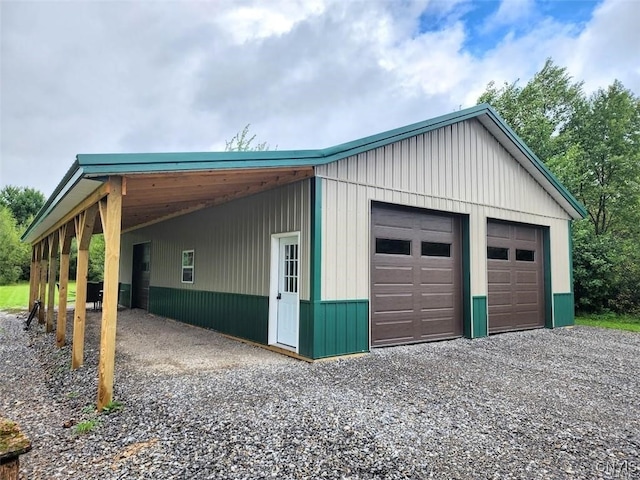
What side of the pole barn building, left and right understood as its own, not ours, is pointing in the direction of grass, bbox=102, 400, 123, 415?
right

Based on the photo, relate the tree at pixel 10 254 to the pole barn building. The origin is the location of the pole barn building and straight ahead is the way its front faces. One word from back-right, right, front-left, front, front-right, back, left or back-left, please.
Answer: back

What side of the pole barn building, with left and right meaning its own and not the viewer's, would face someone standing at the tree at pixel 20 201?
back

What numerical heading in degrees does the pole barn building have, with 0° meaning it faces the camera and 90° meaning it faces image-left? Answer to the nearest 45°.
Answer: approximately 315°

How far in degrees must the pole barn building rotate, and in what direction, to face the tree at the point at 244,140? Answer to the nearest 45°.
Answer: approximately 135° to its left

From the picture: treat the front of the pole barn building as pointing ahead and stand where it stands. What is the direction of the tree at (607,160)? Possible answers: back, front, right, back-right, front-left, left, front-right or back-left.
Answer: left

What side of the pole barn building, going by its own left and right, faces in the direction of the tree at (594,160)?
left
